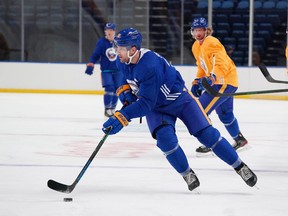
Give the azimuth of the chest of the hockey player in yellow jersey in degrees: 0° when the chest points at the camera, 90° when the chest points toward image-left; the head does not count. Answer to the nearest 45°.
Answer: approximately 45°

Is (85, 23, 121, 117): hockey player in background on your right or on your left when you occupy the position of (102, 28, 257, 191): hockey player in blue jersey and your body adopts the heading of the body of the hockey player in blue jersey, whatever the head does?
on your right

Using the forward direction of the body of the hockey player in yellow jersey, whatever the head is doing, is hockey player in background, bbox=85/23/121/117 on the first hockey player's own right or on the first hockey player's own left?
on the first hockey player's own right

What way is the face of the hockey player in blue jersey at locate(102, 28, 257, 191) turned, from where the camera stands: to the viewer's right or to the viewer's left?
to the viewer's left

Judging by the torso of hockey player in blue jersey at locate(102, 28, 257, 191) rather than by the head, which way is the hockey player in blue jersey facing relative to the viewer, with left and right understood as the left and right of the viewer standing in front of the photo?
facing the viewer and to the left of the viewer

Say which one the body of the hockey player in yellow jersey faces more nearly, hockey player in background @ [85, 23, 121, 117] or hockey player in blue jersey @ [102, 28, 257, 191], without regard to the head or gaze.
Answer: the hockey player in blue jersey

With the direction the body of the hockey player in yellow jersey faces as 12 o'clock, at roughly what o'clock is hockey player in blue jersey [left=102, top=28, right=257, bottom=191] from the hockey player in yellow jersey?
The hockey player in blue jersey is roughly at 11 o'clock from the hockey player in yellow jersey.

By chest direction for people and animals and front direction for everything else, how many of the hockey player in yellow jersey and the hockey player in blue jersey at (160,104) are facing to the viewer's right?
0

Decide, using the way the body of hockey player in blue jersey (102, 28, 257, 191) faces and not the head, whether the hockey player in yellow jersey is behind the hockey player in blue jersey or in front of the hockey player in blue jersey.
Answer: behind

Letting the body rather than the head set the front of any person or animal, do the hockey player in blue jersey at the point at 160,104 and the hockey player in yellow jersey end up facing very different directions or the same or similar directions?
same or similar directions
